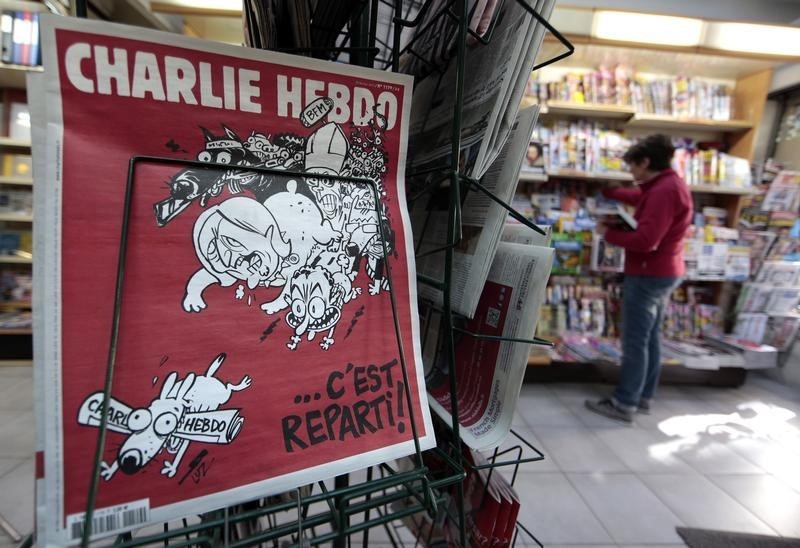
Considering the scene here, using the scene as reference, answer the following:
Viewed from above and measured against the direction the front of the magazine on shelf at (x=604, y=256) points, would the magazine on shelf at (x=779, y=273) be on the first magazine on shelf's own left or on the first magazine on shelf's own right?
on the first magazine on shelf's own left

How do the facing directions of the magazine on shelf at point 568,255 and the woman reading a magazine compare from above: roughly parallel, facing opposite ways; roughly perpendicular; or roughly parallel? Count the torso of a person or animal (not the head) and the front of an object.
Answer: roughly perpendicular

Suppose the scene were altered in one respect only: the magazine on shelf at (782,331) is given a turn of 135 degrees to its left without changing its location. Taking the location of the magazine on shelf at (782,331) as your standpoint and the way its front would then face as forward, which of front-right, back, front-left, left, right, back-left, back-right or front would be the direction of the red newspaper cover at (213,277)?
right

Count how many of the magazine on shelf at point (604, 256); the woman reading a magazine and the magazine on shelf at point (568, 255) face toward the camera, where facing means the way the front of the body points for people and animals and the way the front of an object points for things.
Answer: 2

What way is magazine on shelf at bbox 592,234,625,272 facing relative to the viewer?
toward the camera

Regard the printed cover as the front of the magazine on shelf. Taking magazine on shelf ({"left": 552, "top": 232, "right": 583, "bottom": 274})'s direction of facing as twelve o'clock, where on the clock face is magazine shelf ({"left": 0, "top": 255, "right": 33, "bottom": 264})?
The magazine shelf is roughly at 2 o'clock from the magazine on shelf.

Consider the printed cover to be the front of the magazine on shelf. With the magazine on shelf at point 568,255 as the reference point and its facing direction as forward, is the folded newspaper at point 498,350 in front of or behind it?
in front

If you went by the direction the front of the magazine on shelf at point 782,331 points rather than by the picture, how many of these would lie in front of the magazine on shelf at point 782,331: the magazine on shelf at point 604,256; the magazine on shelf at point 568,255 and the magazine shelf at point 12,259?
3

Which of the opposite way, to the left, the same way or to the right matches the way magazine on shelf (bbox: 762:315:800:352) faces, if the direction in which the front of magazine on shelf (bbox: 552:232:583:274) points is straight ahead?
to the right

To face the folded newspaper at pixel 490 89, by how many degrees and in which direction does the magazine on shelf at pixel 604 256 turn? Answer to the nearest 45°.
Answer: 0° — it already faces it
